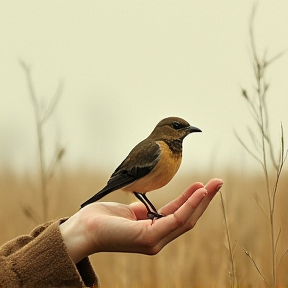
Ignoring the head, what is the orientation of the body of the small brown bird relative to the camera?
to the viewer's right
